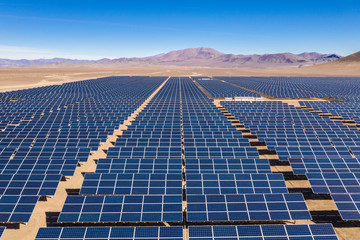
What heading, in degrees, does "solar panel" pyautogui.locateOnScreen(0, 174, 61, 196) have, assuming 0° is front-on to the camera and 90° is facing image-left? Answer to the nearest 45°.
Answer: approximately 0°

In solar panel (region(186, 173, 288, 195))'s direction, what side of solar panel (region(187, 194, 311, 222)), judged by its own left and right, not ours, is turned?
back

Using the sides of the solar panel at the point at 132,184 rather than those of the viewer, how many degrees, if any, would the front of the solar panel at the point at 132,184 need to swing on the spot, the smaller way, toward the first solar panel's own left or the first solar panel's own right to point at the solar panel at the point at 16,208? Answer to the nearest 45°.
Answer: approximately 90° to the first solar panel's own right

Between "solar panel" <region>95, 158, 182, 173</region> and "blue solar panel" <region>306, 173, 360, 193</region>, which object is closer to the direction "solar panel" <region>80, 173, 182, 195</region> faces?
the blue solar panel

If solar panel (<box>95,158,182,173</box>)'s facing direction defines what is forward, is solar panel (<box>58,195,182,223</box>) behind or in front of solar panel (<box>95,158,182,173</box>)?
in front

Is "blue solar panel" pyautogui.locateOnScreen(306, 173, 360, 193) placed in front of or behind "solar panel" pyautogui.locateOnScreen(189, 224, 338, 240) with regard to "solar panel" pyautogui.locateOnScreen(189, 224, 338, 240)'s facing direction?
behind

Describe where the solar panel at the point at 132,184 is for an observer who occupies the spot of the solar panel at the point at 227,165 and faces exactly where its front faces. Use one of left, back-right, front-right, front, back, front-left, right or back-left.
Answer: front-right

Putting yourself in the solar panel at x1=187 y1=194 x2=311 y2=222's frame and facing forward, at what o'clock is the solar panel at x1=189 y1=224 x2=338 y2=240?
the solar panel at x1=189 y1=224 x2=338 y2=240 is roughly at 11 o'clock from the solar panel at x1=187 y1=194 x2=311 y2=222.

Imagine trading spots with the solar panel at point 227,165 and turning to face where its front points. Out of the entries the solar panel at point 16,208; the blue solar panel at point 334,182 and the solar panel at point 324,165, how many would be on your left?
2

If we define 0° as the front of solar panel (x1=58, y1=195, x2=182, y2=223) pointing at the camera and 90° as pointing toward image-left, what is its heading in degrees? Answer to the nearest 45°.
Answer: approximately 0°

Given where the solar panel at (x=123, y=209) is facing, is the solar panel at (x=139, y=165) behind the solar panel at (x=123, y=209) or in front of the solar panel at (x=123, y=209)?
behind

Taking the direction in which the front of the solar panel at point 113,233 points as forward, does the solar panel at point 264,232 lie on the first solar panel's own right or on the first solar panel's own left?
on the first solar panel's own left

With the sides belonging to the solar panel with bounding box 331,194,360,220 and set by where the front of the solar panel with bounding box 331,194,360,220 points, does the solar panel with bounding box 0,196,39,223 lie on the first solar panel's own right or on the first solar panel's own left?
on the first solar panel's own right

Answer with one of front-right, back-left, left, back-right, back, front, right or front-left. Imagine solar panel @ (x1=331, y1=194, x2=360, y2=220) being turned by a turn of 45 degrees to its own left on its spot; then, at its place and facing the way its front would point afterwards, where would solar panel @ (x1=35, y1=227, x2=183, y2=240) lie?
back-right
